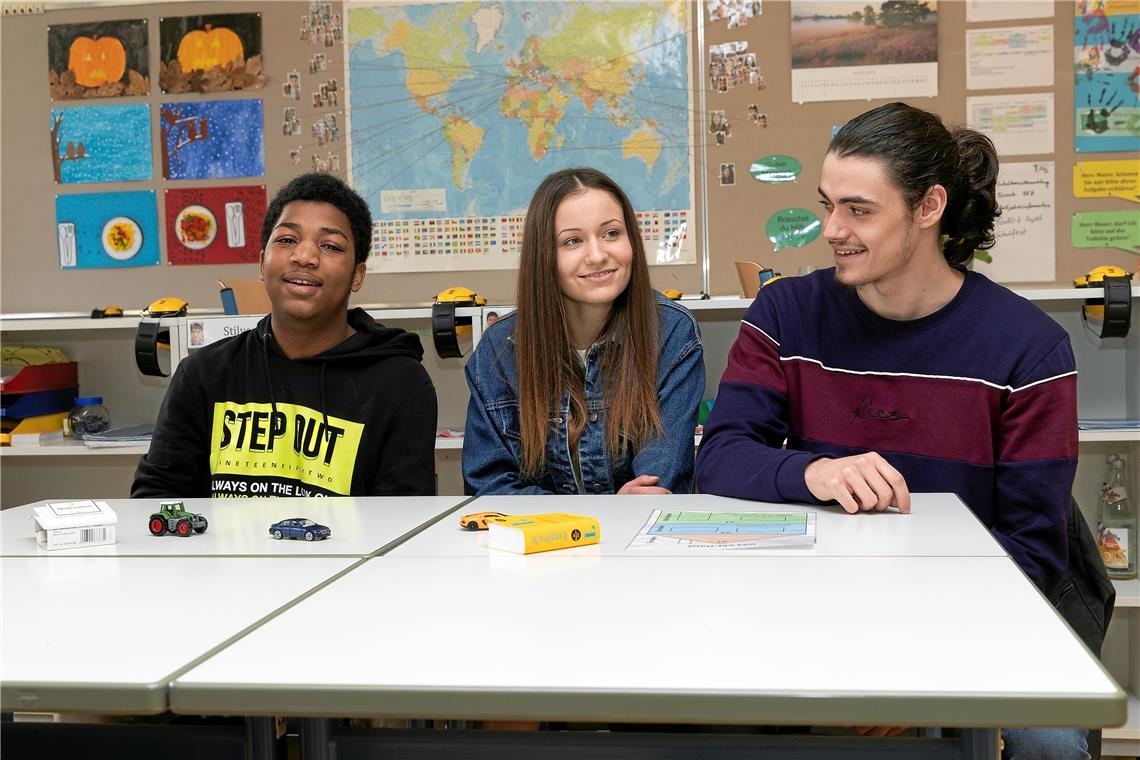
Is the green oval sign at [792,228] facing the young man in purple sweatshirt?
yes

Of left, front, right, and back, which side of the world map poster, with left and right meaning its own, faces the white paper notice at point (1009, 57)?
left

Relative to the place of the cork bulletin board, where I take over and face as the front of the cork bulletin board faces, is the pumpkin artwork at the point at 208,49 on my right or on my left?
on my right

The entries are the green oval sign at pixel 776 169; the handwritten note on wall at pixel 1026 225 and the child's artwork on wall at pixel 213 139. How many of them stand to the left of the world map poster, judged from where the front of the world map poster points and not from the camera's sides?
2

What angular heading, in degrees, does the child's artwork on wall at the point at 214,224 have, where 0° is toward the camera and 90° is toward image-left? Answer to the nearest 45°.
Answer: approximately 0°

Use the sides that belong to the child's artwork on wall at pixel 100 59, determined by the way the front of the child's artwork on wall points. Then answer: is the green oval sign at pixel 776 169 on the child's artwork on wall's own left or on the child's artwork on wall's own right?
on the child's artwork on wall's own left
